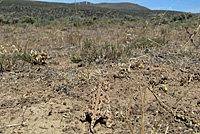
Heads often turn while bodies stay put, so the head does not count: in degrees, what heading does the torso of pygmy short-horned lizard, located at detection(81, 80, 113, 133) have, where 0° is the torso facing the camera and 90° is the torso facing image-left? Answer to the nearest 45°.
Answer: approximately 180°
